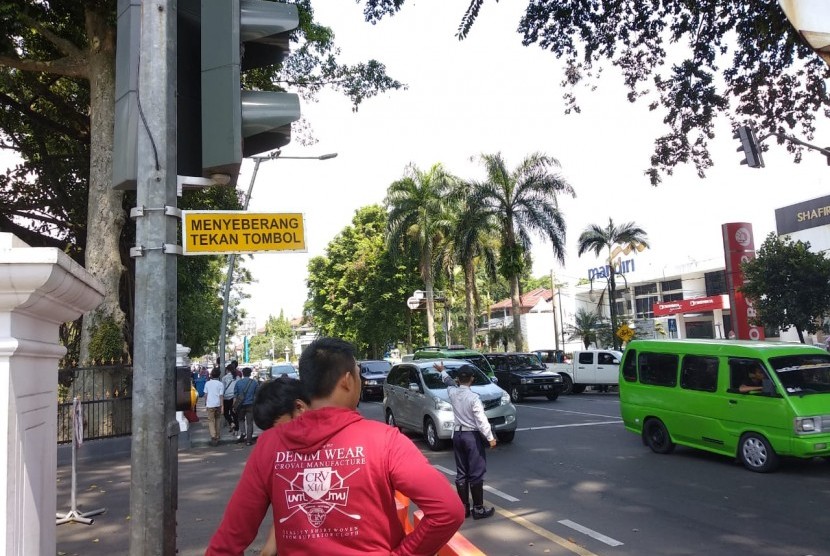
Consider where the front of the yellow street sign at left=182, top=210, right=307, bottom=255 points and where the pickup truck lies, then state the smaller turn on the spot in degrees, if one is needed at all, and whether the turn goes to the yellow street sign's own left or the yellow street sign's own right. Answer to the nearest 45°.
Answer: approximately 135° to the yellow street sign's own left

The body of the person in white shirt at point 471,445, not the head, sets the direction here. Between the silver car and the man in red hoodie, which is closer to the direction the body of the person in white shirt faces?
the silver car

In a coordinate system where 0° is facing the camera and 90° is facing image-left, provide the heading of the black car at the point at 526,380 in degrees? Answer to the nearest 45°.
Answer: approximately 315°

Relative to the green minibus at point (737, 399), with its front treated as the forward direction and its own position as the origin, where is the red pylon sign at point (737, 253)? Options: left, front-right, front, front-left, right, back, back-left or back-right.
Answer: back-left

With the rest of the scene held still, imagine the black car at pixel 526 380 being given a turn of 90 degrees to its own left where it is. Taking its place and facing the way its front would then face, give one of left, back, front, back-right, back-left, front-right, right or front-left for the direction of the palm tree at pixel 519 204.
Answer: front-left

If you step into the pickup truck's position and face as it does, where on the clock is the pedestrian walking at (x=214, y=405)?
The pedestrian walking is roughly at 4 o'clock from the pickup truck.

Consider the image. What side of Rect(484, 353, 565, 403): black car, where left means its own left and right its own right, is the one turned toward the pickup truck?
left

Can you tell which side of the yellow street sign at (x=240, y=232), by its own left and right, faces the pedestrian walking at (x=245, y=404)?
back

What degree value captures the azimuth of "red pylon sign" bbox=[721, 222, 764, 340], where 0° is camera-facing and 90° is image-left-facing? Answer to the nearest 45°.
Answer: approximately 0°

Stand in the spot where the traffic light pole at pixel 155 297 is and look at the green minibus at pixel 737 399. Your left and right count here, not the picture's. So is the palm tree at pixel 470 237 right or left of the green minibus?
left

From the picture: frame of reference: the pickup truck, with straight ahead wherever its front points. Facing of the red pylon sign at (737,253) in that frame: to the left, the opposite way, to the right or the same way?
to the right
